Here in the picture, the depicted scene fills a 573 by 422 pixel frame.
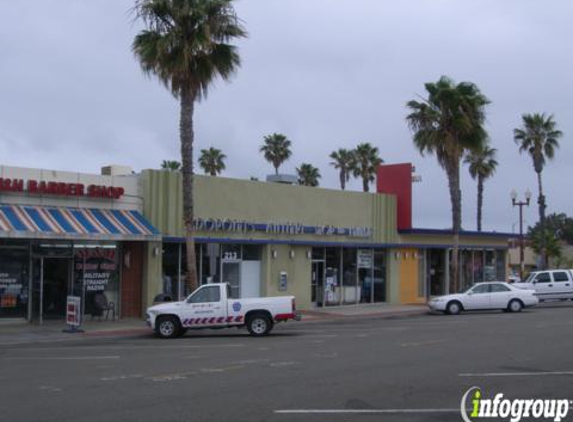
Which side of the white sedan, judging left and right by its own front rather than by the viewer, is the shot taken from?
left

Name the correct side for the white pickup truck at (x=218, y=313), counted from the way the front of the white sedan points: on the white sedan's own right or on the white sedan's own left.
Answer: on the white sedan's own left

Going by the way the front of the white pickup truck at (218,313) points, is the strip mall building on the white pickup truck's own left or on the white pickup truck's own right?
on the white pickup truck's own right

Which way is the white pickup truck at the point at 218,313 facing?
to the viewer's left

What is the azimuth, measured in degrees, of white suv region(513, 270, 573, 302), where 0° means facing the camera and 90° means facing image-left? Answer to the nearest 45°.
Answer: approximately 90°

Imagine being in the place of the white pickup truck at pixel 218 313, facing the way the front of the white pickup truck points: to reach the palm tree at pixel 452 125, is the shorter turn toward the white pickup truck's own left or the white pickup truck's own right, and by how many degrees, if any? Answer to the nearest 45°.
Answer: approximately 135° to the white pickup truck's own right

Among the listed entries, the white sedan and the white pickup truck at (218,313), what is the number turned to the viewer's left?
2
